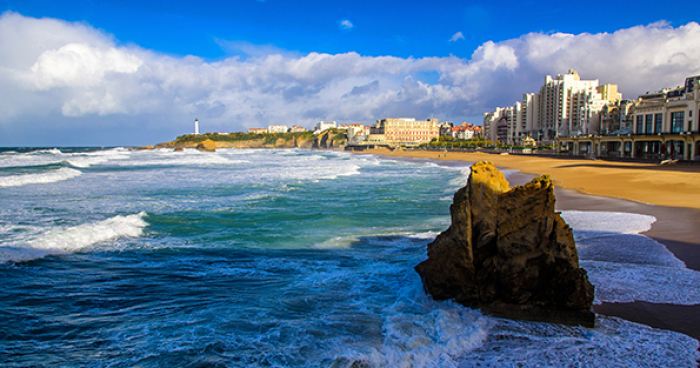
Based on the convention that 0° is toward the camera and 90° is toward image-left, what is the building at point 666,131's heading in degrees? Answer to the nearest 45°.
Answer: approximately 45°

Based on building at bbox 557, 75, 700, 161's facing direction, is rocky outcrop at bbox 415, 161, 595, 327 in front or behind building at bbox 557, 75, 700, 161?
in front
